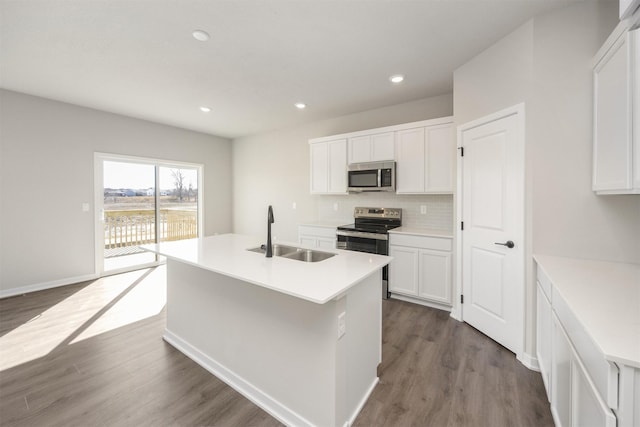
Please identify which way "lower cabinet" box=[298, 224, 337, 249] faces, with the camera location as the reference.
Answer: facing the viewer and to the left of the viewer

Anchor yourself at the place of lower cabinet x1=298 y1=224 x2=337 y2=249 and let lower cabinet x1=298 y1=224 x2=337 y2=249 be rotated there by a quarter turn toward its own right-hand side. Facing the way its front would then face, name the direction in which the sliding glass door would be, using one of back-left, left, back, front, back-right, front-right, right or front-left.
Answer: front-left

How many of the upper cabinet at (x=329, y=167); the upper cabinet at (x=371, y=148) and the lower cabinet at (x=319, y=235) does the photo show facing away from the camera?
0

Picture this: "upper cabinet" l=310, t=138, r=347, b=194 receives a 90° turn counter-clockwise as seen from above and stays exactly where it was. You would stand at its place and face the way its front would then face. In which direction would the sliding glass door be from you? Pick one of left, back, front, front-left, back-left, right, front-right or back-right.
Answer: back-right

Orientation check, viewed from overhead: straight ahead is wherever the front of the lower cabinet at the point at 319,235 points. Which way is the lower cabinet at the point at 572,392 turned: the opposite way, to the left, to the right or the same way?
to the right

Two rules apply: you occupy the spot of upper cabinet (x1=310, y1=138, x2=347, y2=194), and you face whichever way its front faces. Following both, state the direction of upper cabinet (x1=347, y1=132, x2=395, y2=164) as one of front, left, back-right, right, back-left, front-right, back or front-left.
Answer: left

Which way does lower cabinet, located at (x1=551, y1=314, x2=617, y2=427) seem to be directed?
to the viewer's left

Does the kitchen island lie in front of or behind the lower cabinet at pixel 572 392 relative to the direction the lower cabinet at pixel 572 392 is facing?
in front

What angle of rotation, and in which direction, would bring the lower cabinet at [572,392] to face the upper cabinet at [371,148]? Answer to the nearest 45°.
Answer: approximately 45° to its right

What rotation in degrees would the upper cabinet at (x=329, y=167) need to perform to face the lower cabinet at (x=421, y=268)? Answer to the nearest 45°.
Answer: approximately 90° to its left

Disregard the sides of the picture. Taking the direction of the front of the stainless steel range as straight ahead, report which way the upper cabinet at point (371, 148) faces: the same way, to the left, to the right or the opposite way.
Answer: the same way

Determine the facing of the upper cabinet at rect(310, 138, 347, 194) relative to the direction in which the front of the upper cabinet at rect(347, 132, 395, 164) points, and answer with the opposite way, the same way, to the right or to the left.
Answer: the same way

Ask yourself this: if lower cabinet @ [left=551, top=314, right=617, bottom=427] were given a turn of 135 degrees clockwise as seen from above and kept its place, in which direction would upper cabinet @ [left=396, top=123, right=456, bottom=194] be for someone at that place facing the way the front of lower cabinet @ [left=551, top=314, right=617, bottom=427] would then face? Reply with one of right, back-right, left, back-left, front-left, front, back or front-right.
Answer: left

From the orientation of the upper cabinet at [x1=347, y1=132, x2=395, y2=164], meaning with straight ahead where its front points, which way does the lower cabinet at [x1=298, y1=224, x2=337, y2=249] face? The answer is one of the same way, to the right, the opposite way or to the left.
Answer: the same way

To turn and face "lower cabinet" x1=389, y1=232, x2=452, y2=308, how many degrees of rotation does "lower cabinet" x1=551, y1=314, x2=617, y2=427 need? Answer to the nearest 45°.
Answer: approximately 45° to its right

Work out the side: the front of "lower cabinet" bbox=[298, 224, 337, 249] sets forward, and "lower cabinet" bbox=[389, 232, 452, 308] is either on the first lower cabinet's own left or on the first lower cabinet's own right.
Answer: on the first lower cabinet's own left

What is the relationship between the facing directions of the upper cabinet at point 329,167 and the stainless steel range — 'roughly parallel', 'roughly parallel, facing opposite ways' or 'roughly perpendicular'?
roughly parallel
